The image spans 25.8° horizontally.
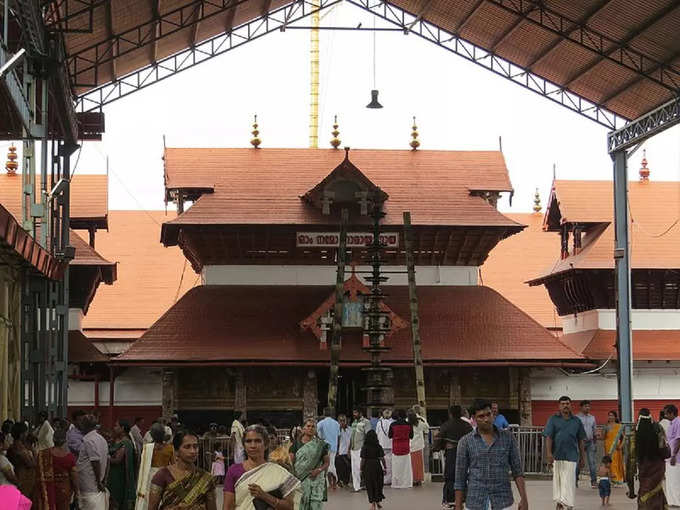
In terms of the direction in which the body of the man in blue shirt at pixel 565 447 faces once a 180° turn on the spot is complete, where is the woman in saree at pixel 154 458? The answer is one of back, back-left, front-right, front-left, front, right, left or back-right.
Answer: back-left

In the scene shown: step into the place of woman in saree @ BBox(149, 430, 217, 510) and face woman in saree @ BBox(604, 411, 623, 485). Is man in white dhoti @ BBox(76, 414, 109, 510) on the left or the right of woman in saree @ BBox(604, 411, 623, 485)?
left

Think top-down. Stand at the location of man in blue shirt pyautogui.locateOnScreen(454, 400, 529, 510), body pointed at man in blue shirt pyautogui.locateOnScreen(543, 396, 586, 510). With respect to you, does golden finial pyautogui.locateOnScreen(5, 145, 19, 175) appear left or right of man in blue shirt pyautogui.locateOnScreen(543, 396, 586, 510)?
left

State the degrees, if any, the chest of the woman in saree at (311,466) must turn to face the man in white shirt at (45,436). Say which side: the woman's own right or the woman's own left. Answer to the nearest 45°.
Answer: approximately 135° to the woman's own right
